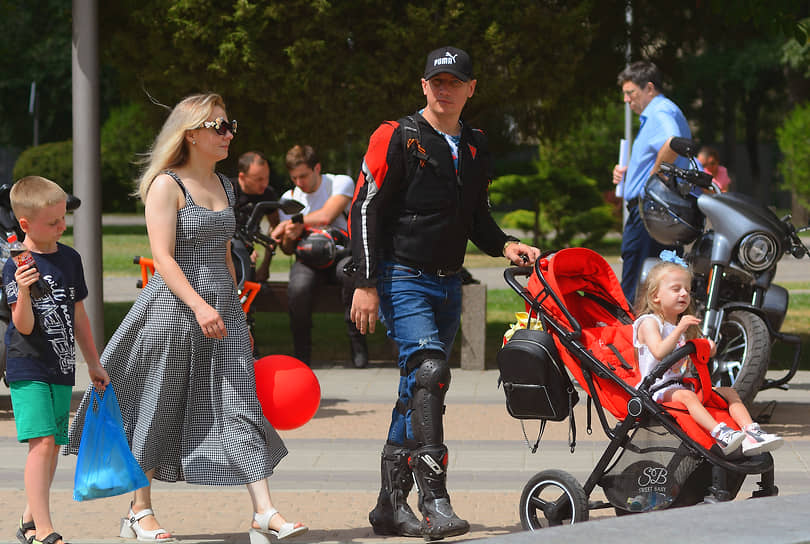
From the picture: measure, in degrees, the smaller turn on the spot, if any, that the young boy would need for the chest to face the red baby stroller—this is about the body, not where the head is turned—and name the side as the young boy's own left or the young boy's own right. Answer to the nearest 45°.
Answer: approximately 45° to the young boy's own left

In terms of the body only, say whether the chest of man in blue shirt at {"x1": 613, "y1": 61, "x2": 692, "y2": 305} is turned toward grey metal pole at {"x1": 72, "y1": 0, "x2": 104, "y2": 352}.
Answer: yes

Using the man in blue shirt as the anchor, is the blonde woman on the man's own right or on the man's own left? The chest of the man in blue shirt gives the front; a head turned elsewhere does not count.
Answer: on the man's own left

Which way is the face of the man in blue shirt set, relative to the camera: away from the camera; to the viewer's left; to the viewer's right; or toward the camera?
to the viewer's left

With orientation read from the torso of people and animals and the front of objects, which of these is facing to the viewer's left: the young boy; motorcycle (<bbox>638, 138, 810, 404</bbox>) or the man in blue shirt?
the man in blue shirt

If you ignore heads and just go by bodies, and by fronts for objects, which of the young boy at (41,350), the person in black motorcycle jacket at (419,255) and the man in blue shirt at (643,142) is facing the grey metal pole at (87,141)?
the man in blue shirt

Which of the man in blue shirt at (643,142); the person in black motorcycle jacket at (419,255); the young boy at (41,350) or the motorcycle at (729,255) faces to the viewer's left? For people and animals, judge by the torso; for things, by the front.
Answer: the man in blue shirt

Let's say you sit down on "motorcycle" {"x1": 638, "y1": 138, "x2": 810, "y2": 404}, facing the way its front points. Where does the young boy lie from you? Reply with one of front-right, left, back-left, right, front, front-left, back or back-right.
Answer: right

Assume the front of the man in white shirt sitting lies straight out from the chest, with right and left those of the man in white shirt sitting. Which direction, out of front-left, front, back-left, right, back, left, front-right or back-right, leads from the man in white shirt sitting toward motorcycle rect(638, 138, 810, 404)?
left

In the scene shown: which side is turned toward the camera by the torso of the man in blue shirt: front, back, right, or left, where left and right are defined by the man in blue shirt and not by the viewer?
left

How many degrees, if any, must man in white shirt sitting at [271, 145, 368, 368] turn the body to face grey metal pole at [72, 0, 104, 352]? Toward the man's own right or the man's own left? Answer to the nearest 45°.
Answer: approximately 45° to the man's own right

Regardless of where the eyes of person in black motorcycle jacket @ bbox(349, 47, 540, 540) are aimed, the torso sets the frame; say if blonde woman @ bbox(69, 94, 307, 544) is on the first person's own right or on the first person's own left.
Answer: on the first person's own right
